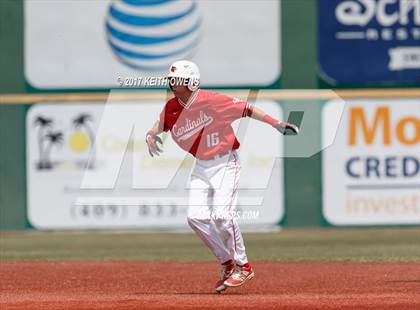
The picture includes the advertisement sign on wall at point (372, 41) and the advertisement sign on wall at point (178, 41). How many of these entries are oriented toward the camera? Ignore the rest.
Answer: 2

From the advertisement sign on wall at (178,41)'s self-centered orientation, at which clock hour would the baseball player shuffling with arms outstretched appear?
The baseball player shuffling with arms outstretched is roughly at 12 o'clock from the advertisement sign on wall.

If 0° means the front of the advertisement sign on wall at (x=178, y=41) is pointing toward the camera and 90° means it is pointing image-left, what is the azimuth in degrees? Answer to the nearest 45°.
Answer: approximately 0°

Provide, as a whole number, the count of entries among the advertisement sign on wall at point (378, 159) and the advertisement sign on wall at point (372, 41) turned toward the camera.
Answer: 2

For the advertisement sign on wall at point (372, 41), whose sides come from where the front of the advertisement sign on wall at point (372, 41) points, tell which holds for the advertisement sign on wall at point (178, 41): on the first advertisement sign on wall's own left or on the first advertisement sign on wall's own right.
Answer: on the first advertisement sign on wall's own right

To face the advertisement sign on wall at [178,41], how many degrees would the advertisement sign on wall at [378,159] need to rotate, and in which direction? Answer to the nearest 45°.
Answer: approximately 90° to its right
